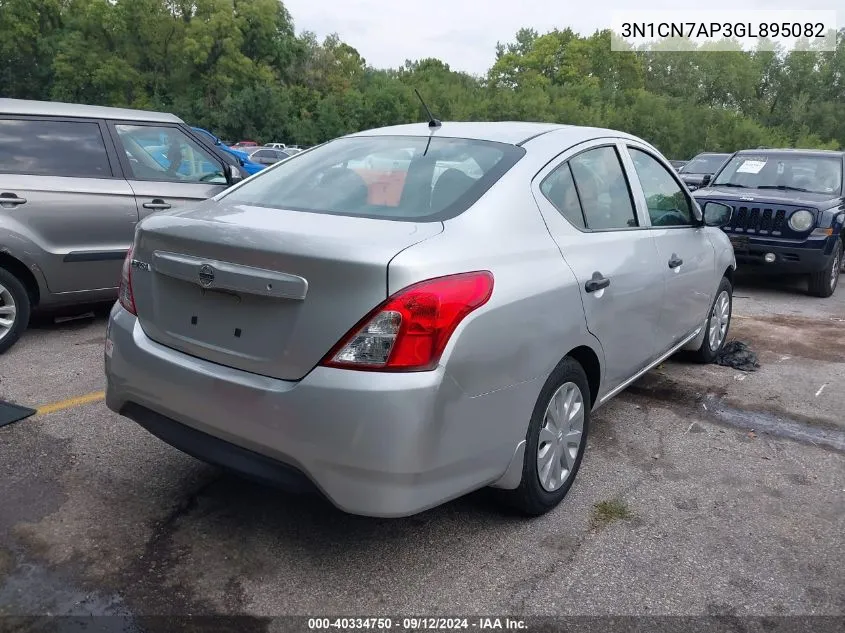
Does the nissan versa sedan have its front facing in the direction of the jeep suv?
yes

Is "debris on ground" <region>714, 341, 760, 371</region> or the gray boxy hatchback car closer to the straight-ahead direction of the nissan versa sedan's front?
the debris on ground

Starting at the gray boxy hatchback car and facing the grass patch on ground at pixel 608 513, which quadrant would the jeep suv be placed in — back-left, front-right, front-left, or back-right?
front-left

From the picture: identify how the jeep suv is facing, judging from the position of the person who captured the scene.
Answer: facing the viewer and to the left of the viewer

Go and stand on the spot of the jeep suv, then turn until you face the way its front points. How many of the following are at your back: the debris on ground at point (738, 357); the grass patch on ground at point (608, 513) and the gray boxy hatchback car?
0

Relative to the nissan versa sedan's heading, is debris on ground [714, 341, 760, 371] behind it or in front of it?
in front

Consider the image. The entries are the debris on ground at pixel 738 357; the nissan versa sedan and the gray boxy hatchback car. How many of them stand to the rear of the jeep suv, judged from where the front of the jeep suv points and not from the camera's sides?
0

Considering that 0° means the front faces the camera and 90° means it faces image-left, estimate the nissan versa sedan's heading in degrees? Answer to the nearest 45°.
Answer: approximately 225°

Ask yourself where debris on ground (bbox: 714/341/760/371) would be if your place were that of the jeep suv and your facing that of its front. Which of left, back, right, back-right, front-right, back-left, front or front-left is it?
front-left
